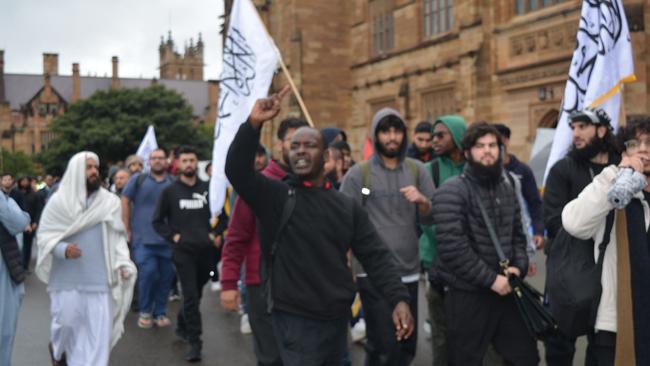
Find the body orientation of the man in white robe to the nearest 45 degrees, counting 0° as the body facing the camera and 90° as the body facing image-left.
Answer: approximately 315°

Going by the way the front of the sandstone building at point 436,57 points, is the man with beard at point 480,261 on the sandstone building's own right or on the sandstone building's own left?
on the sandstone building's own left

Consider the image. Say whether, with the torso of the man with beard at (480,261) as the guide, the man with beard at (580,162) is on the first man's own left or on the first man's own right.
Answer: on the first man's own left

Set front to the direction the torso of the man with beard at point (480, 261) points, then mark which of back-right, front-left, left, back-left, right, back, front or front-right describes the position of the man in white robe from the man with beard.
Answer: back-right

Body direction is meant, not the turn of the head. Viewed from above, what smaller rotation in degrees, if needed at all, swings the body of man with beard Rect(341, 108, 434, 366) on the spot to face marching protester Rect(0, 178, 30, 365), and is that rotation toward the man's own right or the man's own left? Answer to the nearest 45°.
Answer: approximately 90° to the man's own right

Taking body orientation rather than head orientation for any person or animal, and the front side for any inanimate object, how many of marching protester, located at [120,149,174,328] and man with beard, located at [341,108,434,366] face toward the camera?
2
